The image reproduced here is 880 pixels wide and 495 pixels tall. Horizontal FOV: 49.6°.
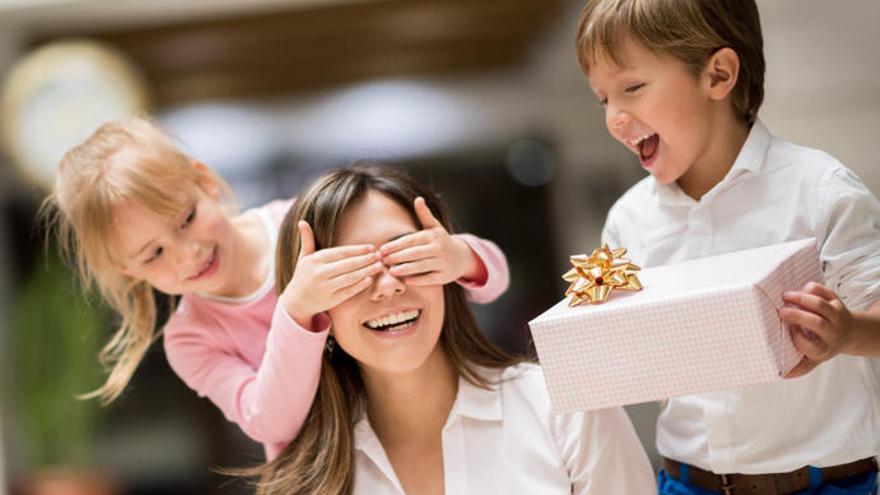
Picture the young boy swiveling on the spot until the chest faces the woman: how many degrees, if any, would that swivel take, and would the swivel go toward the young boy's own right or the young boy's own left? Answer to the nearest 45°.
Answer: approximately 45° to the young boy's own right

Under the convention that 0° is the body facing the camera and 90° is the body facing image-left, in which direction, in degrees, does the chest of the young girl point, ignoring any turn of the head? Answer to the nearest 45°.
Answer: approximately 315°

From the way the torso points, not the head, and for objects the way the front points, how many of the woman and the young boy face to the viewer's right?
0

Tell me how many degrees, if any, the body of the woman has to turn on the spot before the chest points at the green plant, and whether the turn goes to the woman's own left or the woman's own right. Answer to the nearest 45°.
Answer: approximately 135° to the woman's own right

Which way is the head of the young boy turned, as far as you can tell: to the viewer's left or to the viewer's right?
to the viewer's left

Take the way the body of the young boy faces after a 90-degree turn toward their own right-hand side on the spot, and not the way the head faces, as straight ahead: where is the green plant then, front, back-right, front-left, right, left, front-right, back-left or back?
front

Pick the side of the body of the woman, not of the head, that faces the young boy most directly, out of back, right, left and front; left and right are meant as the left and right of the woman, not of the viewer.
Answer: left

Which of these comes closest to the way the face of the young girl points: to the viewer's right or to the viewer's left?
to the viewer's right
